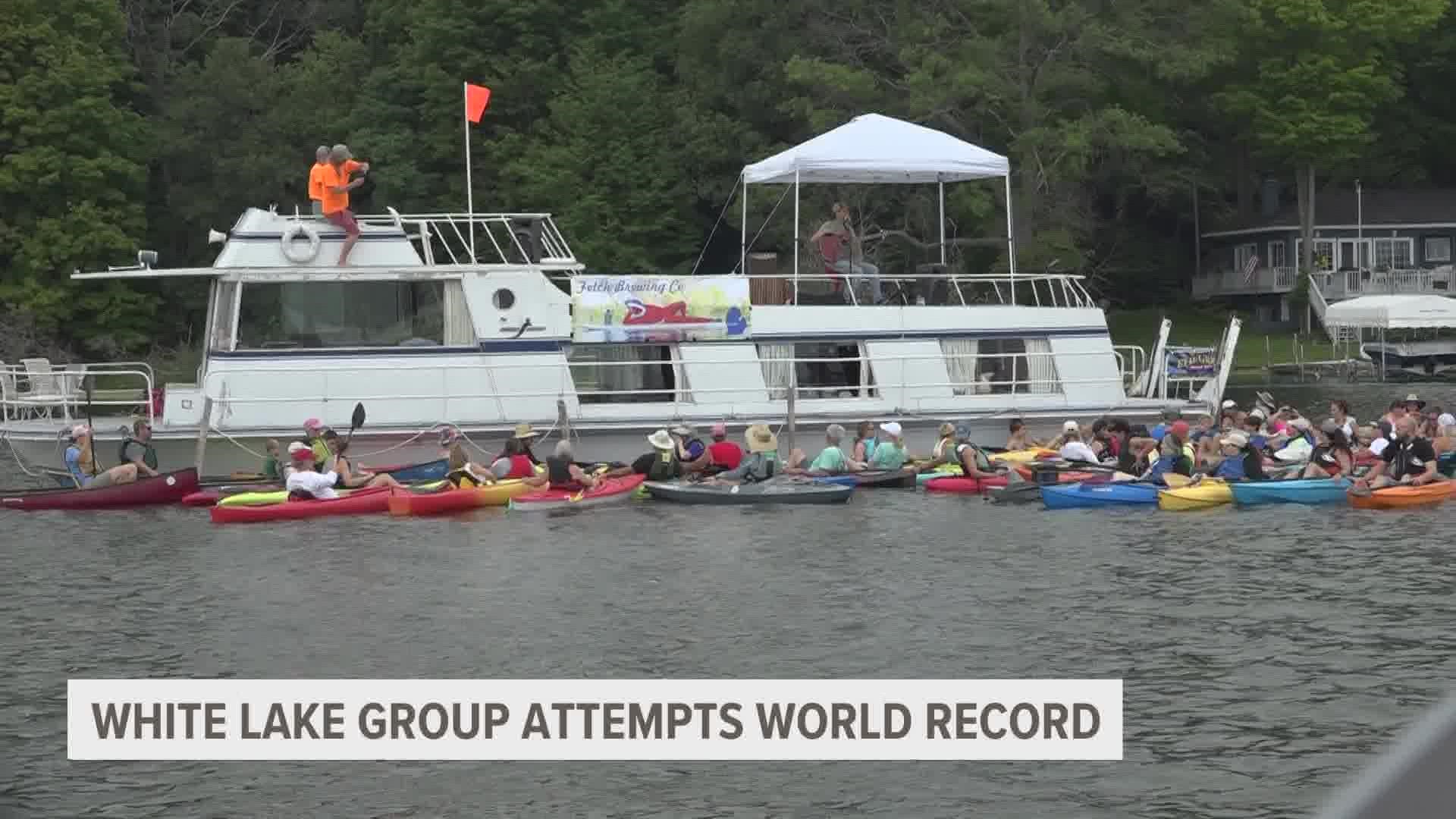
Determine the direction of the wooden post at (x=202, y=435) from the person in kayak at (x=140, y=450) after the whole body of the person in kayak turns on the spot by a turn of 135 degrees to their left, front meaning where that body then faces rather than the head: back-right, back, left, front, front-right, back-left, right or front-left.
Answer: back-right

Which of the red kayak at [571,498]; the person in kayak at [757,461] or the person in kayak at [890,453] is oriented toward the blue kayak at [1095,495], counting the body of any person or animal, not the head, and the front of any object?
the red kayak

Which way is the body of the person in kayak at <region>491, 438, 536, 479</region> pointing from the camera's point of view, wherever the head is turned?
away from the camera

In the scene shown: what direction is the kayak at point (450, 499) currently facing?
to the viewer's right

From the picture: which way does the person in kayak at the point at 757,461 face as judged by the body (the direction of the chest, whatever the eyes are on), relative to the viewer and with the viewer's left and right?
facing to the left of the viewer

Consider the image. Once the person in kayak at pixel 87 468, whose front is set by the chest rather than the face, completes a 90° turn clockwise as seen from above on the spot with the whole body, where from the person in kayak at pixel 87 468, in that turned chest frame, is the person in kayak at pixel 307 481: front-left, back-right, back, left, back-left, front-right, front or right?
front-left

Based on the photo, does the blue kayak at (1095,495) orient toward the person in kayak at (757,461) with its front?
yes

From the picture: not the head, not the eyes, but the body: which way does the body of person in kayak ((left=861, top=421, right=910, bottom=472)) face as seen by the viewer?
to the viewer's left

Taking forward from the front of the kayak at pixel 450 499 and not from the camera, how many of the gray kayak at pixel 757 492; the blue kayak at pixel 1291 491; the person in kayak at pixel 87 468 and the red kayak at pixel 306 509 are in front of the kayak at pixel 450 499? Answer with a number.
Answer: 2

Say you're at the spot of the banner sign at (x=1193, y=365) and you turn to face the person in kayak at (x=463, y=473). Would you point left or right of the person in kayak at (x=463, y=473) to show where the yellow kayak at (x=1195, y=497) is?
left
